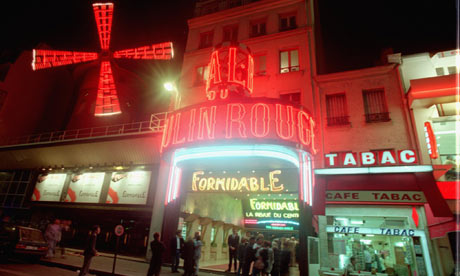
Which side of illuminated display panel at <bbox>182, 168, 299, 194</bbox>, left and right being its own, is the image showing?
front

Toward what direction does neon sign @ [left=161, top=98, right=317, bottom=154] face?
toward the camera

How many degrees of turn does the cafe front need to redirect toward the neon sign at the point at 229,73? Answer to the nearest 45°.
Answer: approximately 45° to its right

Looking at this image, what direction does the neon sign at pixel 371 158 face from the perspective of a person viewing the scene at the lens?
facing the viewer

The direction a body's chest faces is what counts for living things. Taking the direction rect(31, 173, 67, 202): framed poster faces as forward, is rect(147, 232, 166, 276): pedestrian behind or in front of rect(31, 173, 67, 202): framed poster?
in front
